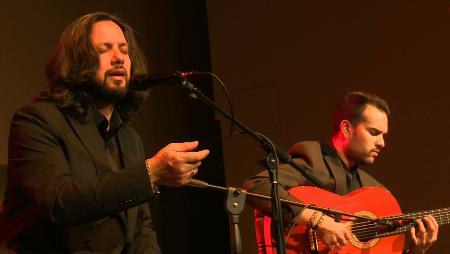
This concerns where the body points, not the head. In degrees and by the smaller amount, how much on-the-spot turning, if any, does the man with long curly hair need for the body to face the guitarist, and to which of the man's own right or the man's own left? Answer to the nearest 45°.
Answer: approximately 90° to the man's own left

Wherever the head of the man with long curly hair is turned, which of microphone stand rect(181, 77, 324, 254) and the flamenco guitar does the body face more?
the microphone stand

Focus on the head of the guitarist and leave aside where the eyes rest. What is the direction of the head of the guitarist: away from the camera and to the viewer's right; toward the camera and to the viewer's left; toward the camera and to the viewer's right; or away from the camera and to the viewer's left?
toward the camera and to the viewer's right

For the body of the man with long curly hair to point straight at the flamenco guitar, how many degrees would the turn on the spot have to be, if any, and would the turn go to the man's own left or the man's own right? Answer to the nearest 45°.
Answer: approximately 90° to the man's own left

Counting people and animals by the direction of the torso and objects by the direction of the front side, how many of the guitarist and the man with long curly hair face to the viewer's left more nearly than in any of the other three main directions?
0

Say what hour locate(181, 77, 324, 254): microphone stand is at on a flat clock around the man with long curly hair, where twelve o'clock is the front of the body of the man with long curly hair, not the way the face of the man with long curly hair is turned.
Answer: The microphone stand is roughly at 11 o'clock from the man with long curly hair.

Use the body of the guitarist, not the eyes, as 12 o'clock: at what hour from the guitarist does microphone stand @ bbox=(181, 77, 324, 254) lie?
The microphone stand is roughly at 2 o'clock from the guitarist.

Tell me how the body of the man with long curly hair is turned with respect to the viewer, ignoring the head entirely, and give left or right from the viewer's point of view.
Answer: facing the viewer and to the right of the viewer

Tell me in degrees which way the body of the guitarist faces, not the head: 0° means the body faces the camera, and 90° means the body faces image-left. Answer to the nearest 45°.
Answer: approximately 315°

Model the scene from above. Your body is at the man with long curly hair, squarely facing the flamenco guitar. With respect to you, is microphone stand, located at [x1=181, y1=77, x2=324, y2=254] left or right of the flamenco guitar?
right

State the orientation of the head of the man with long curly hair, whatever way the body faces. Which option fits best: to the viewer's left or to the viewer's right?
to the viewer's right
